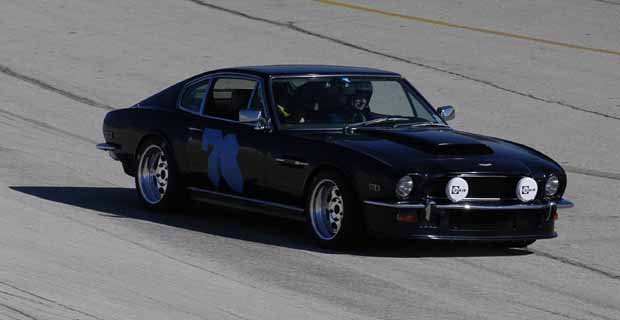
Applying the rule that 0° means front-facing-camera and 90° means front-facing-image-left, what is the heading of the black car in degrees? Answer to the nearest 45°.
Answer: approximately 315°
